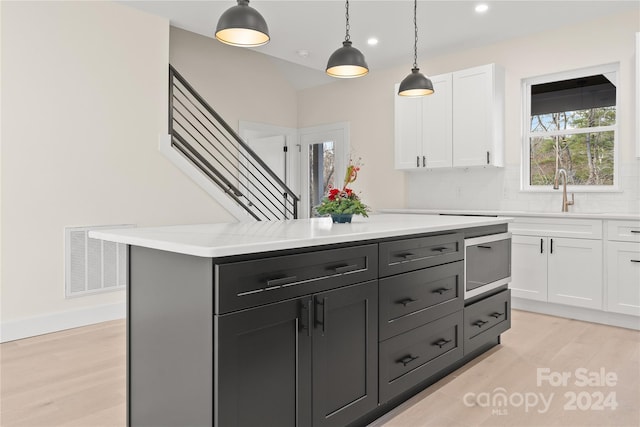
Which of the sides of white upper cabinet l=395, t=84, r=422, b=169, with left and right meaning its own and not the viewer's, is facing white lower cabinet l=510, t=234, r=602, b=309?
left

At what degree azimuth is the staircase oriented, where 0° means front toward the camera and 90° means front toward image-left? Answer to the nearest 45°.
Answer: approximately 225°

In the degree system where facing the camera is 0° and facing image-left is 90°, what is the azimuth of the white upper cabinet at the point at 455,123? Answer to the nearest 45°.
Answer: approximately 45°

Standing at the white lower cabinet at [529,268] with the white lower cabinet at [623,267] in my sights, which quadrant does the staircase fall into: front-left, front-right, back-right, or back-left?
back-right

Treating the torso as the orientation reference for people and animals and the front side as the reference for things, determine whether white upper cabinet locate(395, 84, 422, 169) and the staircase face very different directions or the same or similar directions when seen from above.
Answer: very different directions

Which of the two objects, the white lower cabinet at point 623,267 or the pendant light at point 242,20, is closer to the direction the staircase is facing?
the white lower cabinet

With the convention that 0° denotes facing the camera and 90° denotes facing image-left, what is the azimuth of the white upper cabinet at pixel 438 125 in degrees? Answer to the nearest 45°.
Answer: approximately 45°

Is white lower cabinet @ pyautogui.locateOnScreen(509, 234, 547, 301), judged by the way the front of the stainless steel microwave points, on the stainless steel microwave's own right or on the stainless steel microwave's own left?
on the stainless steel microwave's own left

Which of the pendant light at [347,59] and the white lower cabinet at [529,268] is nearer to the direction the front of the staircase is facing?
the white lower cabinet
